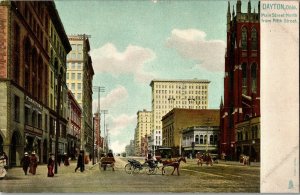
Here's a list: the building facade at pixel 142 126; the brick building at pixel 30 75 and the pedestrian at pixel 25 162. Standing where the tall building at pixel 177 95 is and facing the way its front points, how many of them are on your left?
0

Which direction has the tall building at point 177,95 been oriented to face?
toward the camera

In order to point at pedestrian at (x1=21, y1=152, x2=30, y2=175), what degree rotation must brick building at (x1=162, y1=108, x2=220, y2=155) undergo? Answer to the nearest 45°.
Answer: approximately 45° to its left

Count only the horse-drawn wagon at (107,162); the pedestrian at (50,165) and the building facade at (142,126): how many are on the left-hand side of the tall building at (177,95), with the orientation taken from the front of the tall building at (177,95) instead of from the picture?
0

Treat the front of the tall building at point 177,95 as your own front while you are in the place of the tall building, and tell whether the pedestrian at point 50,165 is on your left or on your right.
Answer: on your right

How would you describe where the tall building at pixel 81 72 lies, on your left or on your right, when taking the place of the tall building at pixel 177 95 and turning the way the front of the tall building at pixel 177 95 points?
on your right

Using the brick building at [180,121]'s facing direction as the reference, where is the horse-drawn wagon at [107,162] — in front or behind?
in front
